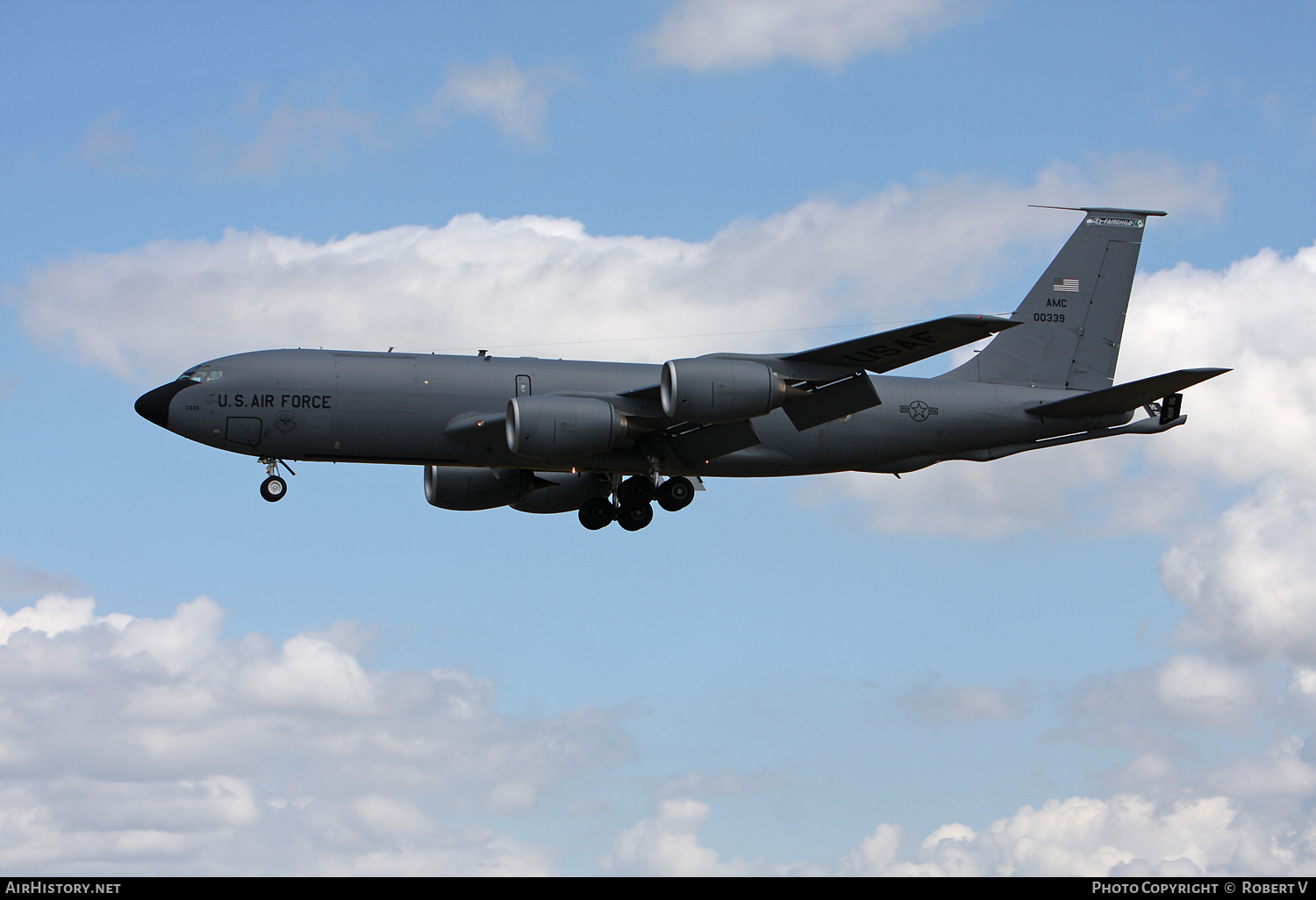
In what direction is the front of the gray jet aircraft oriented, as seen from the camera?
facing to the left of the viewer
